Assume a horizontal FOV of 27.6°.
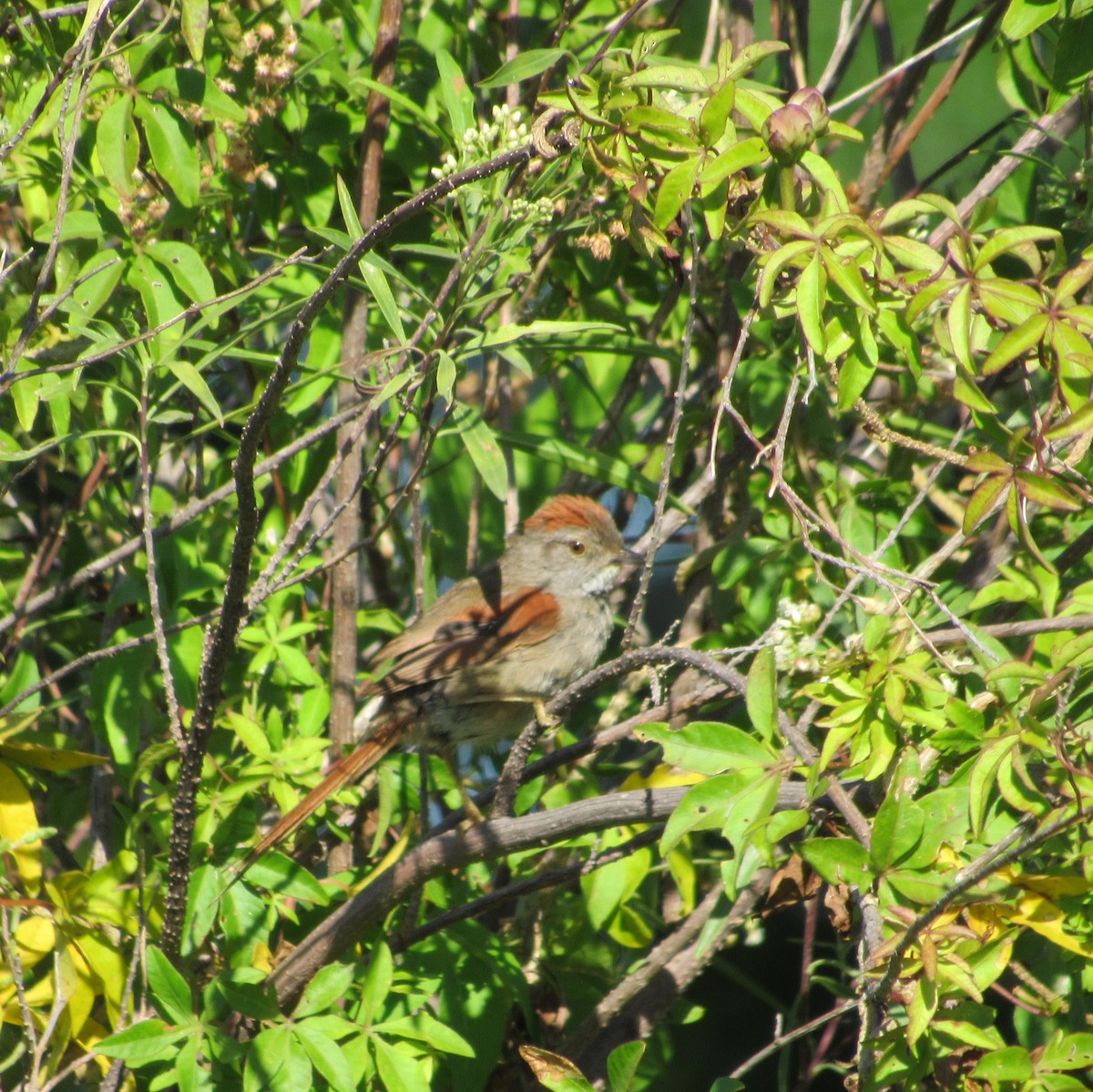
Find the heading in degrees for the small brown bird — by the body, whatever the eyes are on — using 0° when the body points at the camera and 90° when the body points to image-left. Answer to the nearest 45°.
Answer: approximately 270°
